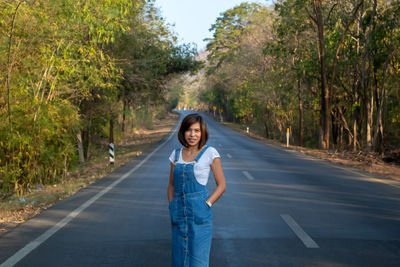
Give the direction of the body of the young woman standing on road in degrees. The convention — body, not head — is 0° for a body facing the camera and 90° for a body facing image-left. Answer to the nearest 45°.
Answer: approximately 45°
